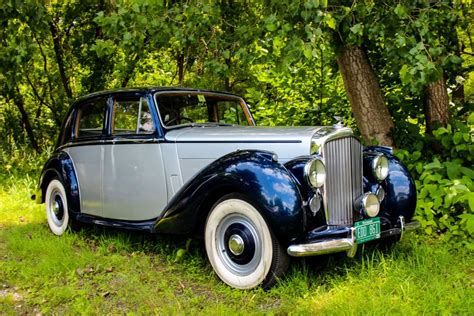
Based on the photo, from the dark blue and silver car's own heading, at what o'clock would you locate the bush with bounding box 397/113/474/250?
The bush is roughly at 10 o'clock from the dark blue and silver car.

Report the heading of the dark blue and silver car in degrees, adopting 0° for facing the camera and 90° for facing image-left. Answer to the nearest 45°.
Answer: approximately 315°
